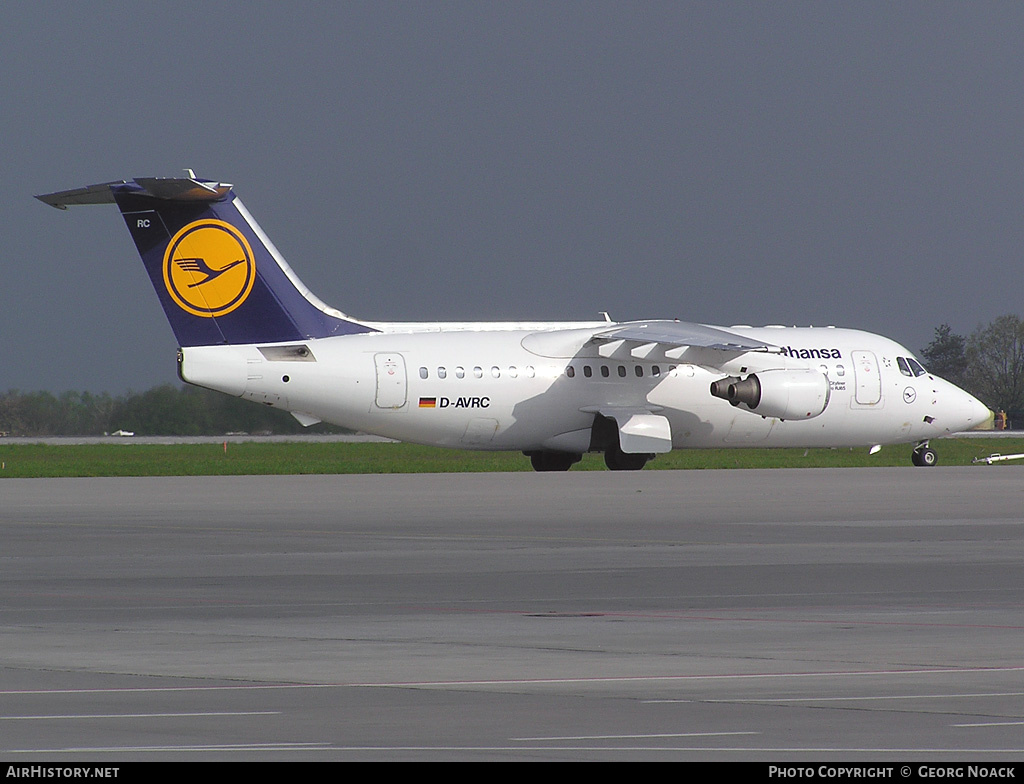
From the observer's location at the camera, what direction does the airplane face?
facing to the right of the viewer
